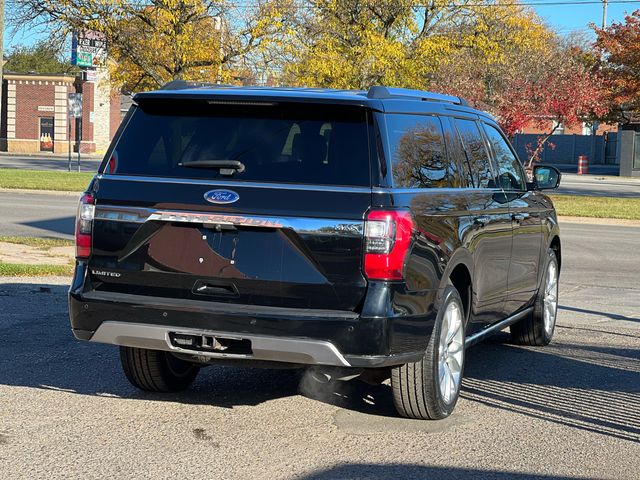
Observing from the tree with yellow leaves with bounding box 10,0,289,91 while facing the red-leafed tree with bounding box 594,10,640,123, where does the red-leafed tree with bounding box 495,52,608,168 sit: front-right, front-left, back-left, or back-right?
front-right

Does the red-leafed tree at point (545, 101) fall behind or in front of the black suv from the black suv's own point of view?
in front

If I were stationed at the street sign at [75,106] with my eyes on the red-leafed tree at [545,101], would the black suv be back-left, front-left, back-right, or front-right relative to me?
front-right

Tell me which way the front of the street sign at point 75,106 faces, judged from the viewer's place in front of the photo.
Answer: facing the viewer

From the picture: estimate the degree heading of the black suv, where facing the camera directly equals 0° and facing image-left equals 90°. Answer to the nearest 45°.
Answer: approximately 225°

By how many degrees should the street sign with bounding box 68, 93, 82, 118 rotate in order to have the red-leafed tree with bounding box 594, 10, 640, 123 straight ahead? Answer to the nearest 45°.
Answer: approximately 90° to its left

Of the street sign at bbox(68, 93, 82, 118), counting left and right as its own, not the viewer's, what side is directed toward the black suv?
front

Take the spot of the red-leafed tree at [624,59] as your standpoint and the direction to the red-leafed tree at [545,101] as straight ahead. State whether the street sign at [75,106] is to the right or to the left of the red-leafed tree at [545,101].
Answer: right

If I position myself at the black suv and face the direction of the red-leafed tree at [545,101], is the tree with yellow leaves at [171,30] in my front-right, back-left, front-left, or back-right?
front-left

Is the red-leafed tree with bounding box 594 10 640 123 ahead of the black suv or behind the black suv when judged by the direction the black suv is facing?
ahead
